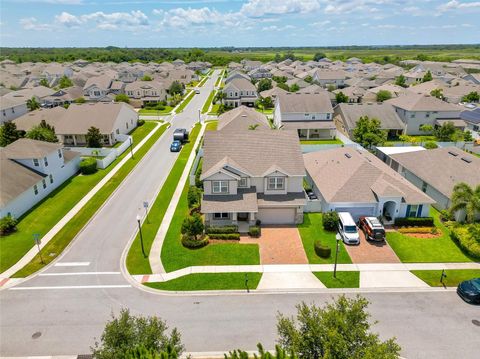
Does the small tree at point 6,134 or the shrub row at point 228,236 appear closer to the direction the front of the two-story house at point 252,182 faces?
the shrub row

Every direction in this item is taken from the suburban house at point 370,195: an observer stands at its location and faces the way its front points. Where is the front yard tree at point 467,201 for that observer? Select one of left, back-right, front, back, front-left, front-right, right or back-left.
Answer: left

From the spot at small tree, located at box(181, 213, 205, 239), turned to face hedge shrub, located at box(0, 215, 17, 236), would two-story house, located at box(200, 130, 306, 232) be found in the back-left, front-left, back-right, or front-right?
back-right

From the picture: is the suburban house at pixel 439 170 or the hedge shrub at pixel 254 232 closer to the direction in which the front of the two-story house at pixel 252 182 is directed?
the hedge shrub

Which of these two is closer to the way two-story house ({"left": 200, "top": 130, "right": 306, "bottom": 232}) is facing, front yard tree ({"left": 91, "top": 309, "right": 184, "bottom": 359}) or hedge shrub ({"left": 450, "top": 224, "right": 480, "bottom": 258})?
the front yard tree

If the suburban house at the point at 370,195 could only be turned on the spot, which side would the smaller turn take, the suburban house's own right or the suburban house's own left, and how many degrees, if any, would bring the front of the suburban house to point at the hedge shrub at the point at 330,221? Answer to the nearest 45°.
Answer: approximately 45° to the suburban house's own right

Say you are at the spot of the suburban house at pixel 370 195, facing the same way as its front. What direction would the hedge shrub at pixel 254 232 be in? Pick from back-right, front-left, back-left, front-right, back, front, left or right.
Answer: front-right

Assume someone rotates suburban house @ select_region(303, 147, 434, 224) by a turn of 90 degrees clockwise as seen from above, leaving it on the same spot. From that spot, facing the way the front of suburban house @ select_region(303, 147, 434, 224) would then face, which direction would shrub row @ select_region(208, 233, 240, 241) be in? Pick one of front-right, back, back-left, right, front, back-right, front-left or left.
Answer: front-left

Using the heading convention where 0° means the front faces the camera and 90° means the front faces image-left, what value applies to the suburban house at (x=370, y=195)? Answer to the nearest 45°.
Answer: approximately 0°

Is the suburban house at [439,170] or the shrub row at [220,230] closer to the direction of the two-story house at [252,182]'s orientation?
the shrub row

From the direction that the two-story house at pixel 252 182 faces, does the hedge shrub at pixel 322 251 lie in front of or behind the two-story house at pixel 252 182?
in front

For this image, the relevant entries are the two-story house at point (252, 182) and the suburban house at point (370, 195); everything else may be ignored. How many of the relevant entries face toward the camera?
2

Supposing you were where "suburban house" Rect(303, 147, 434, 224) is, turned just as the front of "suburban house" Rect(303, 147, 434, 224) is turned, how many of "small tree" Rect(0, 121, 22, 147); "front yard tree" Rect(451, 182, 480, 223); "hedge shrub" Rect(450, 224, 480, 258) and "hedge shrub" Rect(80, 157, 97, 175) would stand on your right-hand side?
2

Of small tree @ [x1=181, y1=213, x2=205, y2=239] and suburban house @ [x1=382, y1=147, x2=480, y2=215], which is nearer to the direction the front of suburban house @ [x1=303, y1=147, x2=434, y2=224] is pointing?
the small tree

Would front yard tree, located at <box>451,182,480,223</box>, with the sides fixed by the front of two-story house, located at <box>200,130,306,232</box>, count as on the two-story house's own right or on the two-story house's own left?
on the two-story house's own left

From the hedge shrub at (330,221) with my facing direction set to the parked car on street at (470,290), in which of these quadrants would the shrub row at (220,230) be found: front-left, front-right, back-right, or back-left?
back-right

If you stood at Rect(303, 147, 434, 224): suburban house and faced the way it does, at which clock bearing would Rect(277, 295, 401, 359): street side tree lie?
The street side tree is roughly at 12 o'clock from the suburban house.
